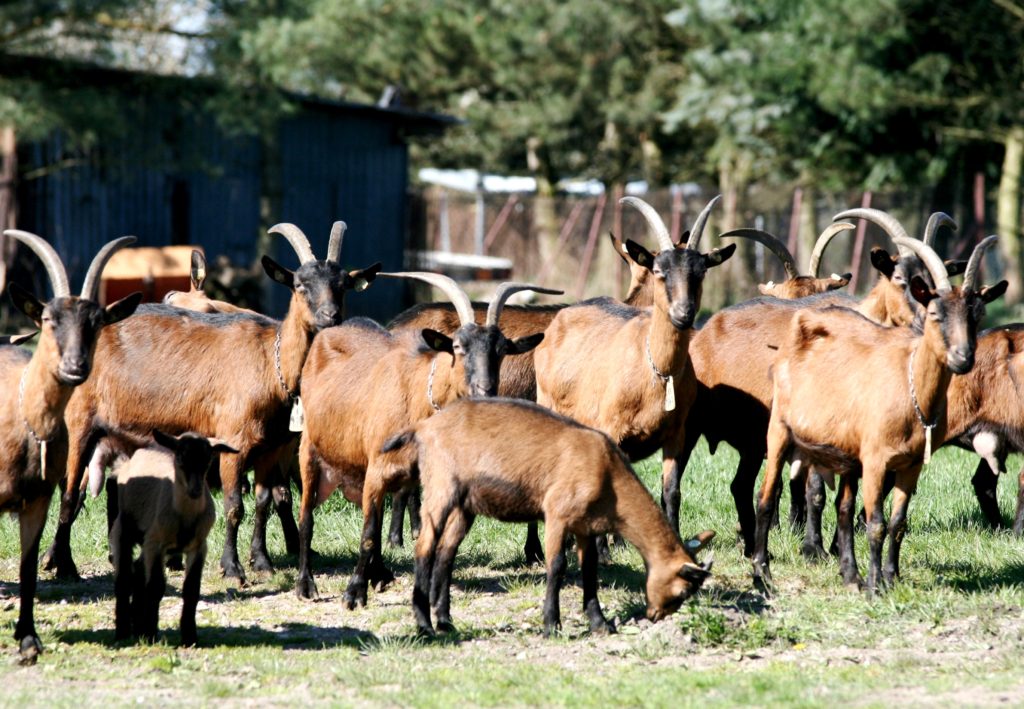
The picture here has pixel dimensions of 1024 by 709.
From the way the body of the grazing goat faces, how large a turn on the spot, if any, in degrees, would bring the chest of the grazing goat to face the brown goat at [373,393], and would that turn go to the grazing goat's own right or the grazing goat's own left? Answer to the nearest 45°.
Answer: approximately 135° to the grazing goat's own left

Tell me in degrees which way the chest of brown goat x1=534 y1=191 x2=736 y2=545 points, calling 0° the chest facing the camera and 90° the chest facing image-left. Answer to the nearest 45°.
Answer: approximately 315°

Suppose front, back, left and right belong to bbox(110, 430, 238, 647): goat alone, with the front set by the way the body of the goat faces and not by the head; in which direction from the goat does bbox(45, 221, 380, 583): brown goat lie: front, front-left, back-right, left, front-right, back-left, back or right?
back-left

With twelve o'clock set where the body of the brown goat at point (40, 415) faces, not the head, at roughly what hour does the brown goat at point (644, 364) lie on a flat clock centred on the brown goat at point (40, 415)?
the brown goat at point (644, 364) is roughly at 10 o'clock from the brown goat at point (40, 415).

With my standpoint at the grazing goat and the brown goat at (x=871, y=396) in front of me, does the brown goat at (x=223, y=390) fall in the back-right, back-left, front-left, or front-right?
back-left

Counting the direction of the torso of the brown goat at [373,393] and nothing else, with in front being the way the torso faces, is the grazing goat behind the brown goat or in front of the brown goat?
in front

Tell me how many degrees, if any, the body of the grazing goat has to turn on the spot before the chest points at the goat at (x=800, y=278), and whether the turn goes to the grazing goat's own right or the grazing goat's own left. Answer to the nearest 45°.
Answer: approximately 45° to the grazing goat's own left

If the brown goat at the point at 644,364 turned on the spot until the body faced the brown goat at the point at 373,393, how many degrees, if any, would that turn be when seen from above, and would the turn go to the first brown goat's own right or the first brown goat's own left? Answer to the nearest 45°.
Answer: approximately 135° to the first brown goat's own right

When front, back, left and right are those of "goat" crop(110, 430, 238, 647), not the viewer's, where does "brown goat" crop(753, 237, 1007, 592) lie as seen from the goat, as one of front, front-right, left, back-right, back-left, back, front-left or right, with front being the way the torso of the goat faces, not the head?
front-left

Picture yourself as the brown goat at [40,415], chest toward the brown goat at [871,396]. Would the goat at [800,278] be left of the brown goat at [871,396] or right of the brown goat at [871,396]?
left

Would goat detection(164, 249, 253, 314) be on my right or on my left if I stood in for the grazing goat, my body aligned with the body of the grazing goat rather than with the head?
on my left

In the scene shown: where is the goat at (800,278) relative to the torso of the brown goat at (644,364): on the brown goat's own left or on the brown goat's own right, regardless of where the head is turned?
on the brown goat's own left
